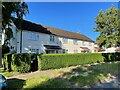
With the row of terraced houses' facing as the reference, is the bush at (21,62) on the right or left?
on its right

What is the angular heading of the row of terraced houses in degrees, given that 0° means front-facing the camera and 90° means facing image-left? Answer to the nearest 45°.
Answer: approximately 315°

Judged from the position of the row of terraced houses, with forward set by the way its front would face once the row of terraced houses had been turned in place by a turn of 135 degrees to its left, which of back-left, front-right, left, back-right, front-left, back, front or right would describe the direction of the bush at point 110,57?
right

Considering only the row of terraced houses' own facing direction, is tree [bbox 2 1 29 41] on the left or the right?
on its right
